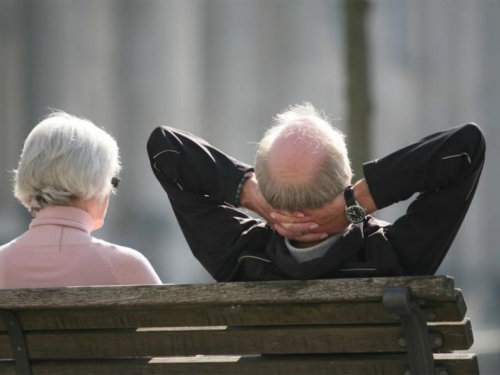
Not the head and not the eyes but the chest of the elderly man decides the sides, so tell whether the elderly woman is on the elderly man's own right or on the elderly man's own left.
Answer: on the elderly man's own left

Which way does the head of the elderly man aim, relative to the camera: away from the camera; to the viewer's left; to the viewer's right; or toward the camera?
away from the camera

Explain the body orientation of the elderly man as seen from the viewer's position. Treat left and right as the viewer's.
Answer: facing away from the viewer
